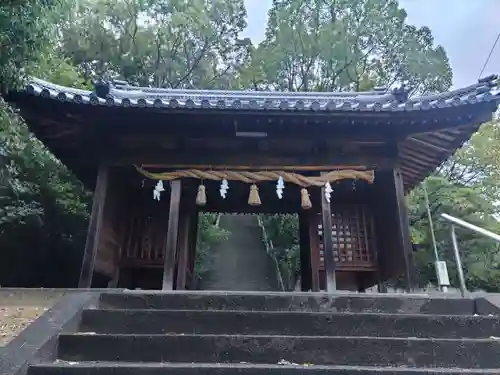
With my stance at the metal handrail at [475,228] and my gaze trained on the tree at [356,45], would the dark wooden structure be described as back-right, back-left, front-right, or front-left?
front-left

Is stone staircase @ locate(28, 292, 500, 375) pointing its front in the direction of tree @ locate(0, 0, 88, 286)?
no

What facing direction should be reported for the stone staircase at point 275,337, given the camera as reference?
facing the viewer

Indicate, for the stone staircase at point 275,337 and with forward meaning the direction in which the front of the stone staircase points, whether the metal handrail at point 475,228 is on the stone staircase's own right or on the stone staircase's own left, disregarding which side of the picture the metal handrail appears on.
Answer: on the stone staircase's own left

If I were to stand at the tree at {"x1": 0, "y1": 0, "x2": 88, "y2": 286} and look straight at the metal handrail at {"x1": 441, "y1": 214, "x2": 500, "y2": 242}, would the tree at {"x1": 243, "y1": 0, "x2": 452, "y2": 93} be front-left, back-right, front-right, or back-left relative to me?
front-left
